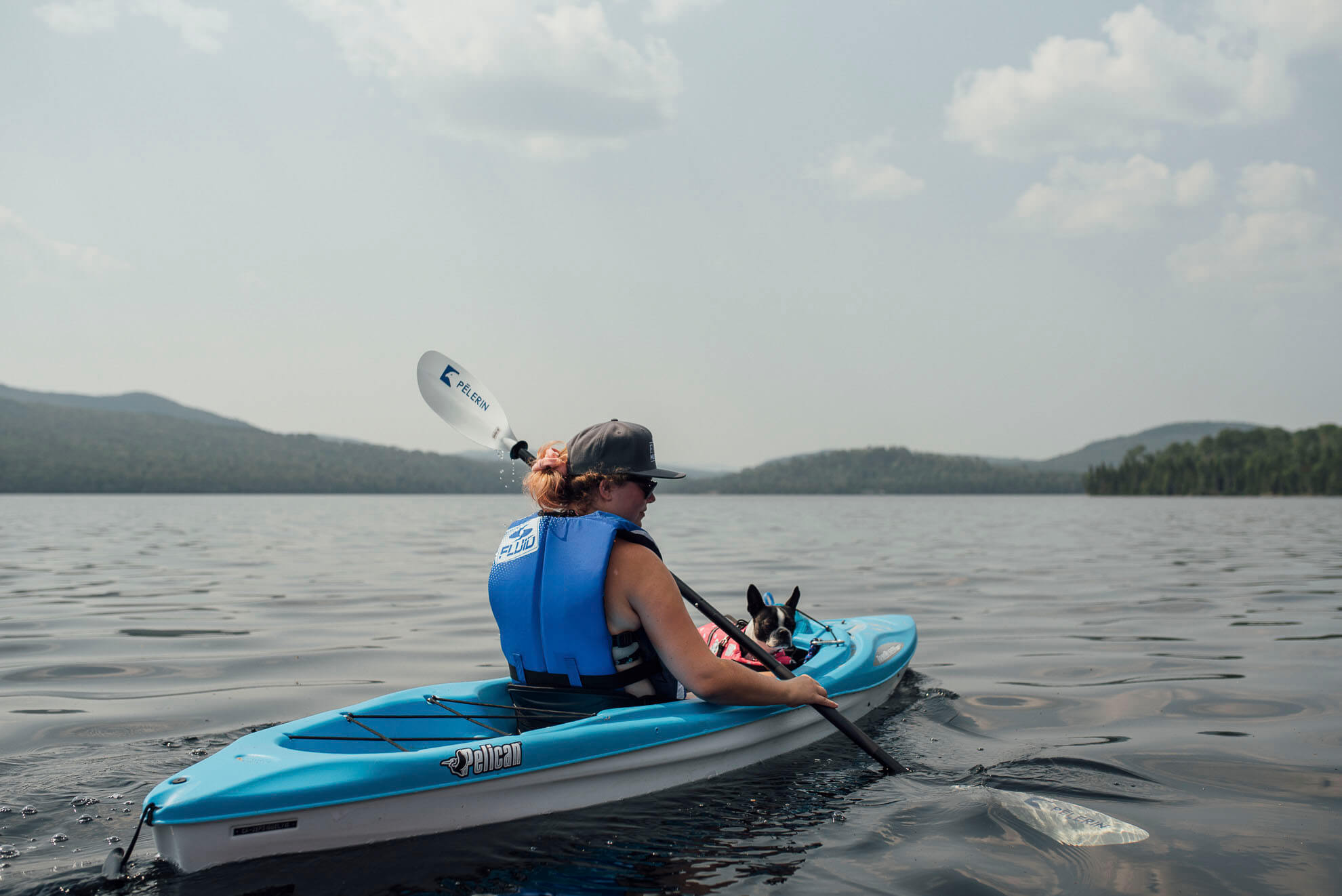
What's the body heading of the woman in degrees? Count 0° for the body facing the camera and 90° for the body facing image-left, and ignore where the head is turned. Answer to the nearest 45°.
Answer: approximately 225°

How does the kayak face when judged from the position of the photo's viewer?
facing away from the viewer and to the right of the viewer

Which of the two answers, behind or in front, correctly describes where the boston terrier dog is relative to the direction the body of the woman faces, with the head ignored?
in front
